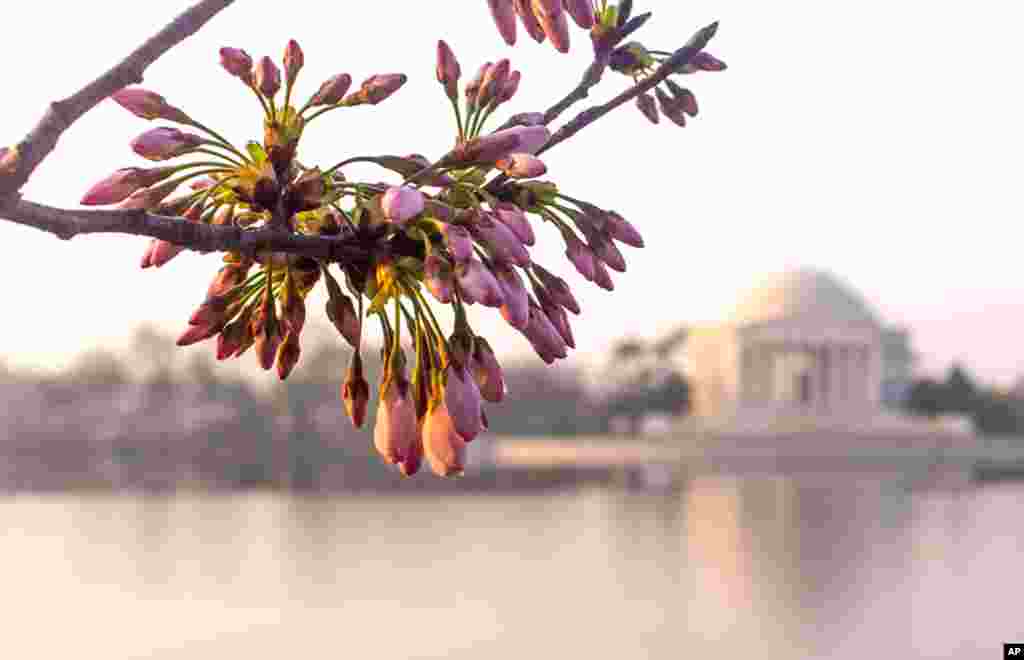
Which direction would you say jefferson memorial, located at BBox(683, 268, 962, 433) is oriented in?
toward the camera
